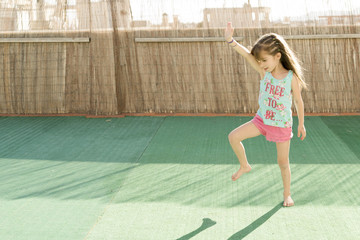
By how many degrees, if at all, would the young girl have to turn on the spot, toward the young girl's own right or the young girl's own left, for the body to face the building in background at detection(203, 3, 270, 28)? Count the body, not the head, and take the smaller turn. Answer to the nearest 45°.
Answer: approximately 180°

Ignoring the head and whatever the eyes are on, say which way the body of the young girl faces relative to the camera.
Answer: toward the camera

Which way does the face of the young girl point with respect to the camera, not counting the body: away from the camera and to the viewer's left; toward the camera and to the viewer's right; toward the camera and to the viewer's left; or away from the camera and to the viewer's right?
toward the camera and to the viewer's left
